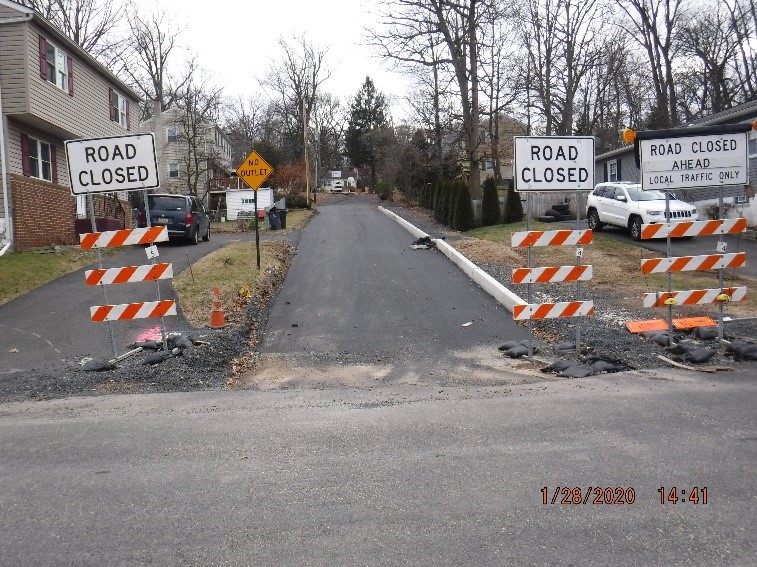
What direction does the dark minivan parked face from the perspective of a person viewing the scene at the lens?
facing away from the viewer and to the right of the viewer

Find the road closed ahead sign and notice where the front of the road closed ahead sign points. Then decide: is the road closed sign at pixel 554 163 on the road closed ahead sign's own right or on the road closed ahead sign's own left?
on the road closed ahead sign's own right

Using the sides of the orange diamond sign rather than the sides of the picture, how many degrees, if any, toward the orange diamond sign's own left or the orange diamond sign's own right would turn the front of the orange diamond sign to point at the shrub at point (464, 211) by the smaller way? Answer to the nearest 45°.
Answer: approximately 135° to the orange diamond sign's own left

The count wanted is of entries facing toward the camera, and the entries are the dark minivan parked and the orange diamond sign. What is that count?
1

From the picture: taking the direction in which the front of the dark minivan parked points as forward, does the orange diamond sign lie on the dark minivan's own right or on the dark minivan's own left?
on the dark minivan's own right

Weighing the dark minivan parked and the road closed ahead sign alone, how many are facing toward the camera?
1

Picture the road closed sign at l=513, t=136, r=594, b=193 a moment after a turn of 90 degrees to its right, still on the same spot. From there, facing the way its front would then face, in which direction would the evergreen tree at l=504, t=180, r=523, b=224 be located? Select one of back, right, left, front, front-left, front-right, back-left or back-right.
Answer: right

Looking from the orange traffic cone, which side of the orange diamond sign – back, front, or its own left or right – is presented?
front

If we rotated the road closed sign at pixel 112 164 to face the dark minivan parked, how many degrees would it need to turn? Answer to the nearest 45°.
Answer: approximately 180°

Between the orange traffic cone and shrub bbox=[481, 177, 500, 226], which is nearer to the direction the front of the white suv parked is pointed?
the orange traffic cone

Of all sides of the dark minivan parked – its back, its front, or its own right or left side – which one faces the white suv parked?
right

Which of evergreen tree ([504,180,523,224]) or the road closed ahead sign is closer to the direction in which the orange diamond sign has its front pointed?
the road closed ahead sign
